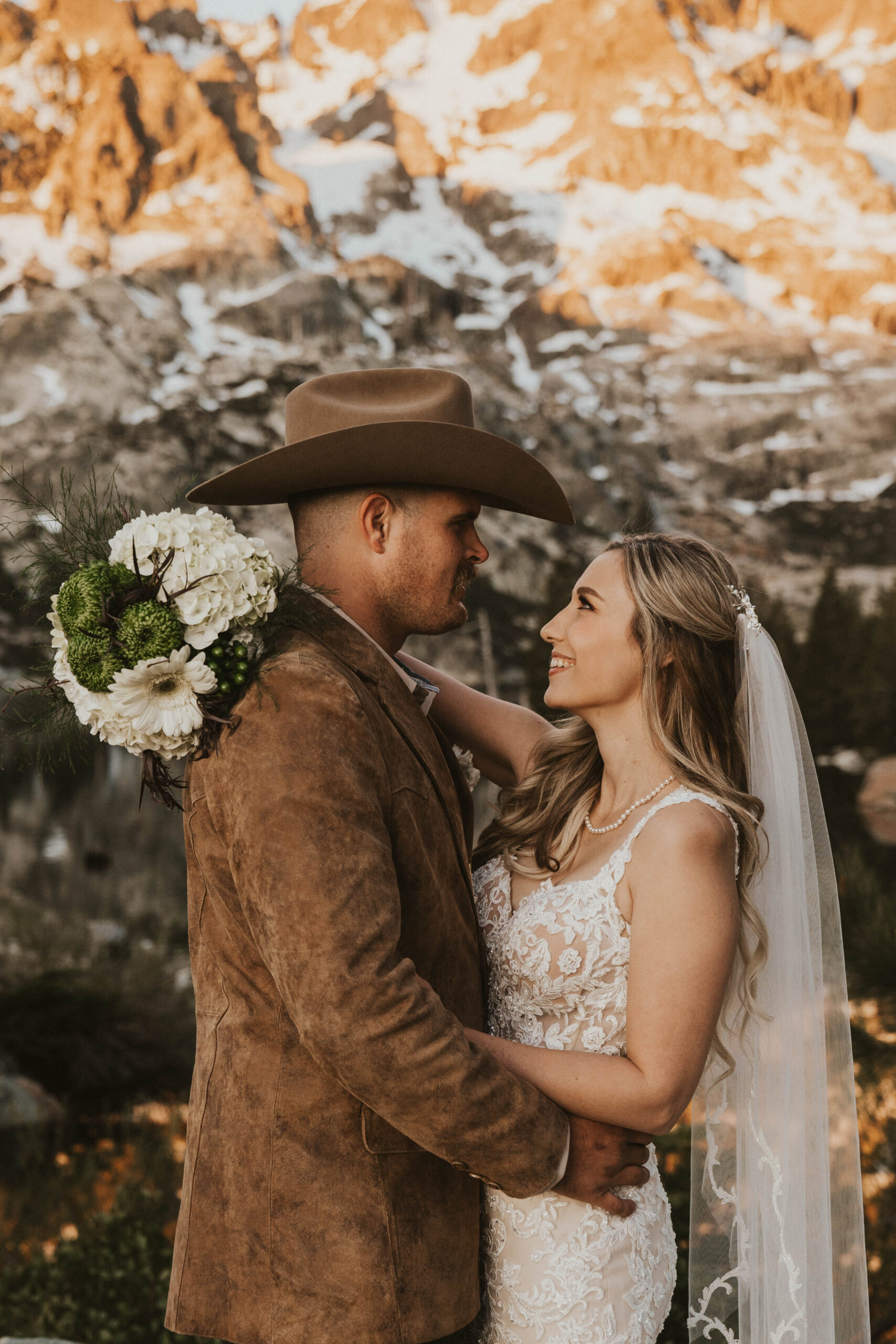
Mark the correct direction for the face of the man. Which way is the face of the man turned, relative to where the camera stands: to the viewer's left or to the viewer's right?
to the viewer's right

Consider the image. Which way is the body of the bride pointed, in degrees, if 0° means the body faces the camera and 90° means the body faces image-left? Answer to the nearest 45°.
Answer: approximately 45°

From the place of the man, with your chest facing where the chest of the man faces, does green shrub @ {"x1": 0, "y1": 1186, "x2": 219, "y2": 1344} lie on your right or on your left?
on your left

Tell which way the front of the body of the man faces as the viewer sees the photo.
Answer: to the viewer's right

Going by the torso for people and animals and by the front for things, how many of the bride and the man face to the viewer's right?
1

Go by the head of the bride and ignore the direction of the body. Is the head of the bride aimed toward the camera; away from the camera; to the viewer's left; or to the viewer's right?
to the viewer's left

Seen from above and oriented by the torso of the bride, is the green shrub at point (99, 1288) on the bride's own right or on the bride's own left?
on the bride's own right
